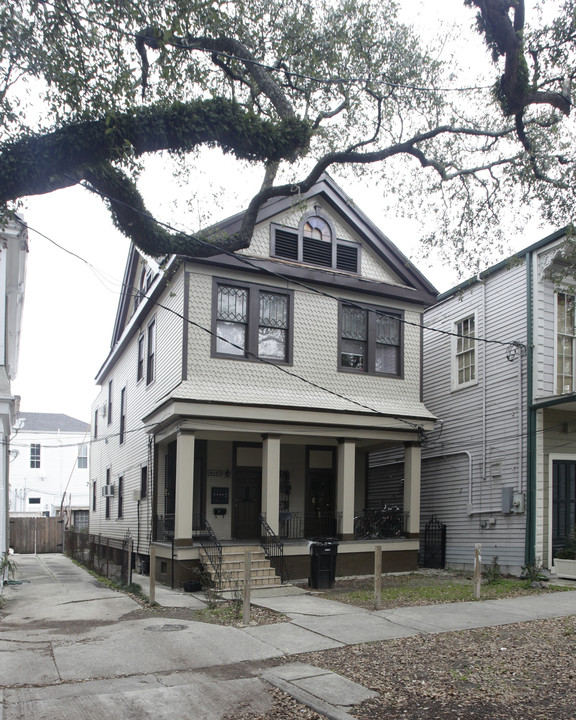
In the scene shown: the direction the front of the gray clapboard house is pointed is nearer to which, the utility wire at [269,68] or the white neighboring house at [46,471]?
the utility wire

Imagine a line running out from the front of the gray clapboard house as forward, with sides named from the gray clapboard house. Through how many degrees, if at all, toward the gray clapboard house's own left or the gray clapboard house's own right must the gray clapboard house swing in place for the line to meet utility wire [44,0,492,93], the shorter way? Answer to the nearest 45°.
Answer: approximately 45° to the gray clapboard house's own right

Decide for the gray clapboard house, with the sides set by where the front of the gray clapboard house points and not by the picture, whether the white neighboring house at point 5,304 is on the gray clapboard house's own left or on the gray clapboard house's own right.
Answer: on the gray clapboard house's own right

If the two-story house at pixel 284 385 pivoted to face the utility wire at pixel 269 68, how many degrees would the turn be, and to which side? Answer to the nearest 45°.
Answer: approximately 45° to its right

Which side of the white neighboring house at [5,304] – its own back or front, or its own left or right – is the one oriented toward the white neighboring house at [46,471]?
back

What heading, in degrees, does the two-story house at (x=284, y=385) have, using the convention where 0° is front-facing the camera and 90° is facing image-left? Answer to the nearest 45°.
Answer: approximately 315°
